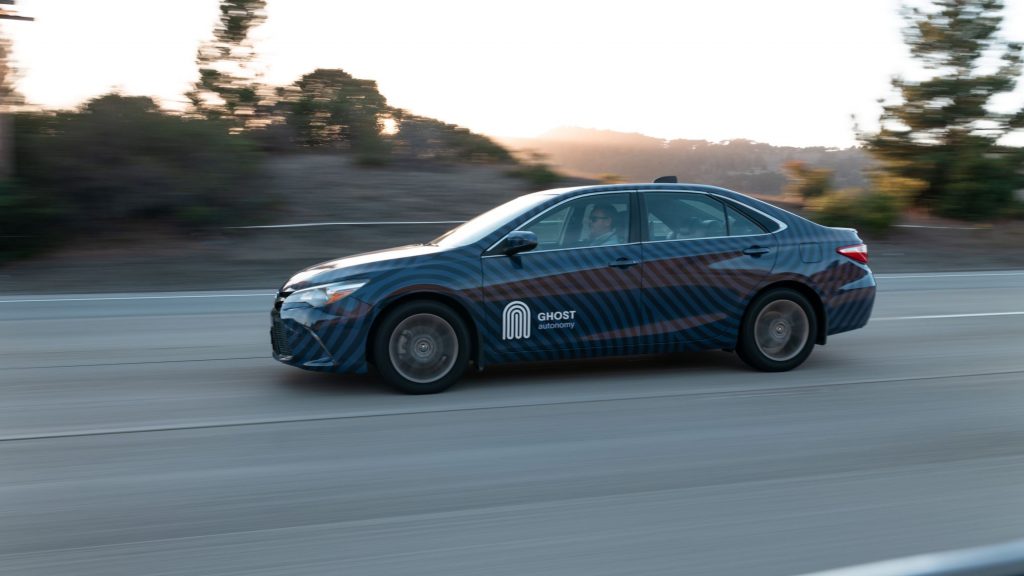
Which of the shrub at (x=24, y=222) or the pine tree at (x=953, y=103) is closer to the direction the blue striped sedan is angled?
the shrub

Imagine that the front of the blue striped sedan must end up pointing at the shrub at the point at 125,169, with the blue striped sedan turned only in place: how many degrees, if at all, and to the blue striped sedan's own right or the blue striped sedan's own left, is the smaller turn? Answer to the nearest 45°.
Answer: approximately 45° to the blue striped sedan's own right

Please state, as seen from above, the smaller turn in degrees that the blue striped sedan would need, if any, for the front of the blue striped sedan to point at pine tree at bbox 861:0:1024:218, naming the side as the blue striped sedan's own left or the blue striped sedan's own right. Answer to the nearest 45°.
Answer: approximately 135° to the blue striped sedan's own right

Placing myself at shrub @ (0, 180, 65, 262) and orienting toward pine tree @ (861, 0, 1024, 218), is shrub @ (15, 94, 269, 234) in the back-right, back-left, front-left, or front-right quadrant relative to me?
front-left

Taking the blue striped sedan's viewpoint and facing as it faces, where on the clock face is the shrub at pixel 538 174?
The shrub is roughly at 3 o'clock from the blue striped sedan.

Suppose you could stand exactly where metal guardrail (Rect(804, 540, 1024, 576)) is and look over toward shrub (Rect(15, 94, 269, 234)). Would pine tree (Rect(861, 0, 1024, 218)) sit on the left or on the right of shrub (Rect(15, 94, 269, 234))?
right

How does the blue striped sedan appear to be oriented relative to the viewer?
to the viewer's left

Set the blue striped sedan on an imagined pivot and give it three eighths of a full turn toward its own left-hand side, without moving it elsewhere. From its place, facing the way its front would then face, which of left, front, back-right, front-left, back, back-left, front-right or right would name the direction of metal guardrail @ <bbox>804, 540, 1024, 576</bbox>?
front-right

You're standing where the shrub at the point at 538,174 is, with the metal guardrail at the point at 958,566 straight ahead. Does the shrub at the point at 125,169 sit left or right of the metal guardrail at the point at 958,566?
right
